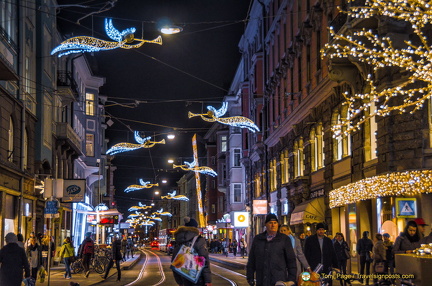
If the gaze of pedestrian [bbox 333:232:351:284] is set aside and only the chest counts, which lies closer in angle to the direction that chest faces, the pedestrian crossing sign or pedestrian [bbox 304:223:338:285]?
the pedestrian

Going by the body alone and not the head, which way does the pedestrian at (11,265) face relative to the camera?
away from the camera

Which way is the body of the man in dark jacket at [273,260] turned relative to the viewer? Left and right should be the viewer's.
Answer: facing the viewer

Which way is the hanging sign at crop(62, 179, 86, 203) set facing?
toward the camera

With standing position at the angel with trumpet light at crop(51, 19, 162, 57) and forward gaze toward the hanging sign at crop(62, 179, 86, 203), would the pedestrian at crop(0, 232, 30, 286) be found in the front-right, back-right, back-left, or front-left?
back-left

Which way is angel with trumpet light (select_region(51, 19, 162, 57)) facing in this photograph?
to the viewer's right

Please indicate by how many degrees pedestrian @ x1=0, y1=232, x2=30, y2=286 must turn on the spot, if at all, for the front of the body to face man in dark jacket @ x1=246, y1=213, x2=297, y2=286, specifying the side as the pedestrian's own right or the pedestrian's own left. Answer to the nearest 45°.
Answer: approximately 135° to the pedestrian's own right
